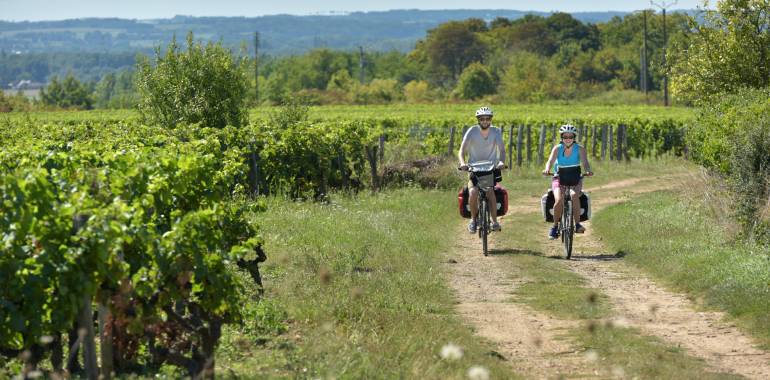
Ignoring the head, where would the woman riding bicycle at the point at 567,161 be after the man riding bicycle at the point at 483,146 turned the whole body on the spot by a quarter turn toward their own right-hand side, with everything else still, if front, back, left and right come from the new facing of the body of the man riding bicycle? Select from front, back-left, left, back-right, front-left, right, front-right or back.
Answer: back

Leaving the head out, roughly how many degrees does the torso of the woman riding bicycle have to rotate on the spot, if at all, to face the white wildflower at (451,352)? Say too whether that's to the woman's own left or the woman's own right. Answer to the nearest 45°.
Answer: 0° — they already face it

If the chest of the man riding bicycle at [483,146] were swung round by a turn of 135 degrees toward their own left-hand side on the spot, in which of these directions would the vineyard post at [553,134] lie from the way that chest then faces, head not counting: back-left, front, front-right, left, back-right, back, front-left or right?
front-left

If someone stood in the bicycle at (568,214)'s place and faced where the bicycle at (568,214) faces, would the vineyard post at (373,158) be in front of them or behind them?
behind

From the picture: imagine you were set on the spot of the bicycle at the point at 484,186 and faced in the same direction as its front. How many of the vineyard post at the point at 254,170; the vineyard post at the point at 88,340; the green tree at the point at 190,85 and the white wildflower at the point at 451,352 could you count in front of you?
2

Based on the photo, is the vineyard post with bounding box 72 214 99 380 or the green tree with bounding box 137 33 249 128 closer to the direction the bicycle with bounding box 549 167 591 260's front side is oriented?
the vineyard post

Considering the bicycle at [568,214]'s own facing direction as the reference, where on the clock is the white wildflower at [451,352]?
The white wildflower is roughly at 12 o'clock from the bicycle.

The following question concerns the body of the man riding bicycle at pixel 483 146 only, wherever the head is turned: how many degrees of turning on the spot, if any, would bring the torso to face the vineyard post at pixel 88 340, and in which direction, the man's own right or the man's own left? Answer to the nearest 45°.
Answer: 0° — they already face it

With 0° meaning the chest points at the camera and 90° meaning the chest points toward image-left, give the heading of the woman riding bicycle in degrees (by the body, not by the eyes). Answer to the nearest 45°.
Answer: approximately 0°
